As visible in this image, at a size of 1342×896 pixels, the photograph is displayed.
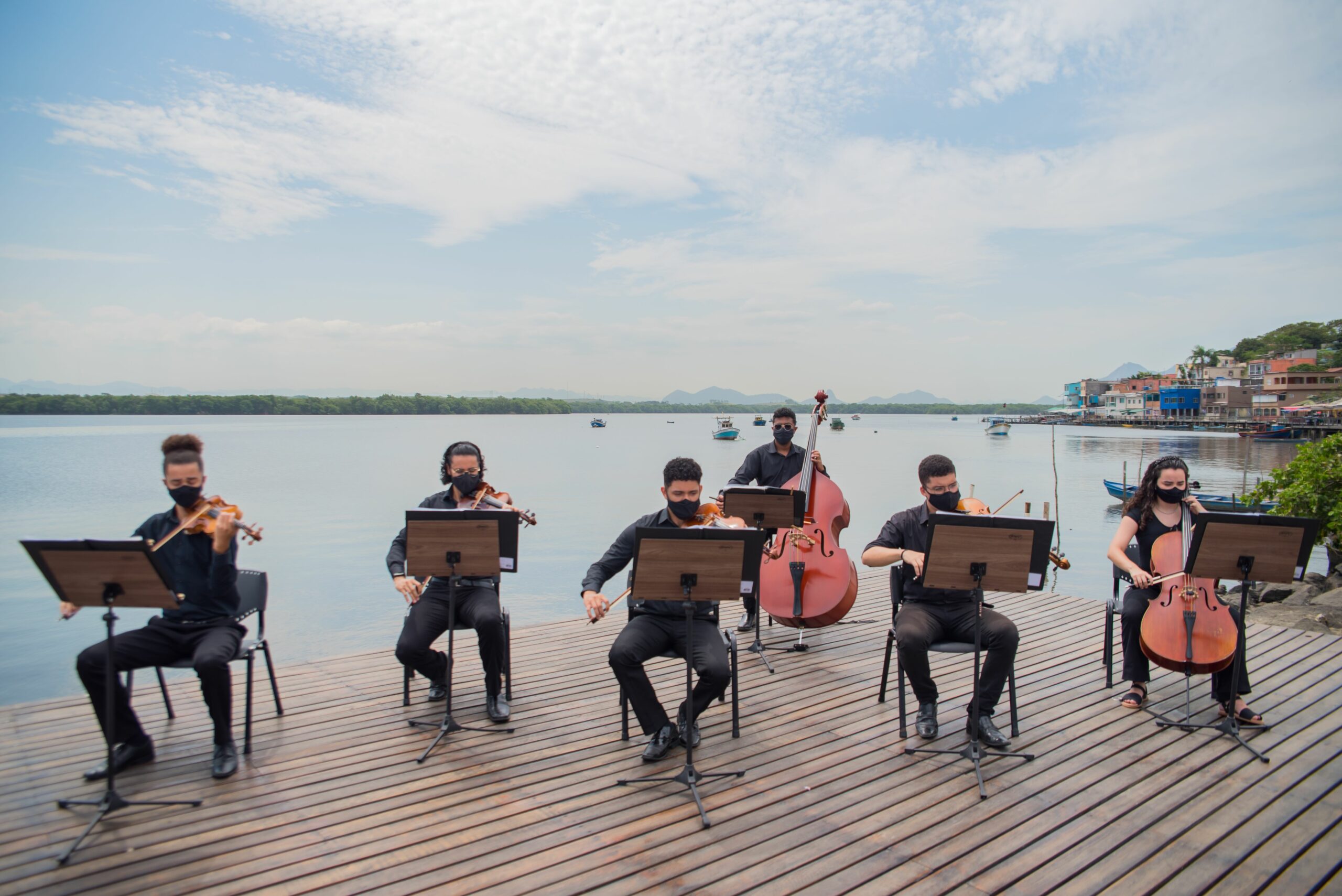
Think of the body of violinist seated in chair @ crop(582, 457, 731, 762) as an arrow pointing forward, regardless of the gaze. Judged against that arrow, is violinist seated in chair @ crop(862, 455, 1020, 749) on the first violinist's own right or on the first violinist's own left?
on the first violinist's own left

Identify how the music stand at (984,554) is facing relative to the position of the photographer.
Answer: facing away from the viewer

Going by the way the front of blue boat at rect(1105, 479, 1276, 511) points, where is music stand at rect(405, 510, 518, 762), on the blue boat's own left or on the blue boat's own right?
on the blue boat's own left

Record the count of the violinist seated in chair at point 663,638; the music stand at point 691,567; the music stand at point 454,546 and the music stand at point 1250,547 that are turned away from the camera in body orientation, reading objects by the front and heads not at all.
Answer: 3

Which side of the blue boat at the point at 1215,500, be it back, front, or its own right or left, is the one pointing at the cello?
left

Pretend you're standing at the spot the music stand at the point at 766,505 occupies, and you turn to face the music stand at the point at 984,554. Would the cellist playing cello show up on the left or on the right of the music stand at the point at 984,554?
left

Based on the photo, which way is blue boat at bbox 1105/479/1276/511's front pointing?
to the viewer's left

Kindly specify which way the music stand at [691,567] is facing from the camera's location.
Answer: facing away from the viewer

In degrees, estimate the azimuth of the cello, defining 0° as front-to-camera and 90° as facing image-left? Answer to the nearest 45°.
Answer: approximately 0°

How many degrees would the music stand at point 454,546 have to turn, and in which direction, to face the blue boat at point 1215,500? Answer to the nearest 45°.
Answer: approximately 45° to its right

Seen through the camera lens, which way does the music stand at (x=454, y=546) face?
facing away from the viewer

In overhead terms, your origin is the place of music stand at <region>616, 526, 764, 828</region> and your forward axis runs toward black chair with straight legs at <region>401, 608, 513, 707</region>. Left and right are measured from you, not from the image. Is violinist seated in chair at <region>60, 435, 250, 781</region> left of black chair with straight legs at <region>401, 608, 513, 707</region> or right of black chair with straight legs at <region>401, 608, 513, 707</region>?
left
